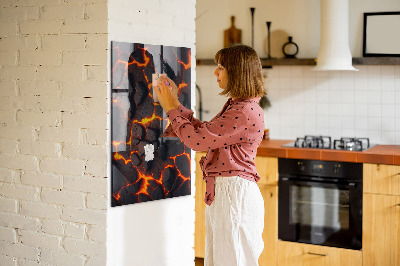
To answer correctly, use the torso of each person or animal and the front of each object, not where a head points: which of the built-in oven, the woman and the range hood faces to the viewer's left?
the woman

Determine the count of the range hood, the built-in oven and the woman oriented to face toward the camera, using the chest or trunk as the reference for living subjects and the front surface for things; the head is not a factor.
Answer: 2

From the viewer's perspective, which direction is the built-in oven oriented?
toward the camera

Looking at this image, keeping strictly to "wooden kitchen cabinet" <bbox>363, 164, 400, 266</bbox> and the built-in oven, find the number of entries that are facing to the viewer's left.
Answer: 0

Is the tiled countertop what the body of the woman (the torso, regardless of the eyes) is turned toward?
no

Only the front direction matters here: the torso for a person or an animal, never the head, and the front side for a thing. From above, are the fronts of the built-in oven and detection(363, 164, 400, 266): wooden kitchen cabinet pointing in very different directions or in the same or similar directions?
same or similar directions

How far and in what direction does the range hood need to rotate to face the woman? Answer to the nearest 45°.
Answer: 0° — it already faces them

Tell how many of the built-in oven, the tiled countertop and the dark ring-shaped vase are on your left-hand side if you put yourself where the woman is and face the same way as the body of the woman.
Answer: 0

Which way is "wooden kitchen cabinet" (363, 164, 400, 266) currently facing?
toward the camera

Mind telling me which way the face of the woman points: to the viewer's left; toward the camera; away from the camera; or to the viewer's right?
to the viewer's left

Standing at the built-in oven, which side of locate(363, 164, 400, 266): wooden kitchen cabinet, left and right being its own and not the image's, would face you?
right

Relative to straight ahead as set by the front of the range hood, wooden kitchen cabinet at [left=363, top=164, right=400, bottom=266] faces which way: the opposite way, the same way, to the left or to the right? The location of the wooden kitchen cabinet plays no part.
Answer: the same way

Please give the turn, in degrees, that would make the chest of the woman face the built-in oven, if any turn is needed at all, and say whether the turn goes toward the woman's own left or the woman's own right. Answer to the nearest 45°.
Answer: approximately 135° to the woman's own right

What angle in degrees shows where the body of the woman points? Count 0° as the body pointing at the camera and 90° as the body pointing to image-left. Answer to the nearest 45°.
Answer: approximately 90°

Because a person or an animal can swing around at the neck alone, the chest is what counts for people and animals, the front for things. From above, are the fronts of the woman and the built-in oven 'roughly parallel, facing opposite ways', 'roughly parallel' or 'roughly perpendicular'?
roughly perpendicular

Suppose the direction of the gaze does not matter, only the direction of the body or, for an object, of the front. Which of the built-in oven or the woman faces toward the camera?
the built-in oven
